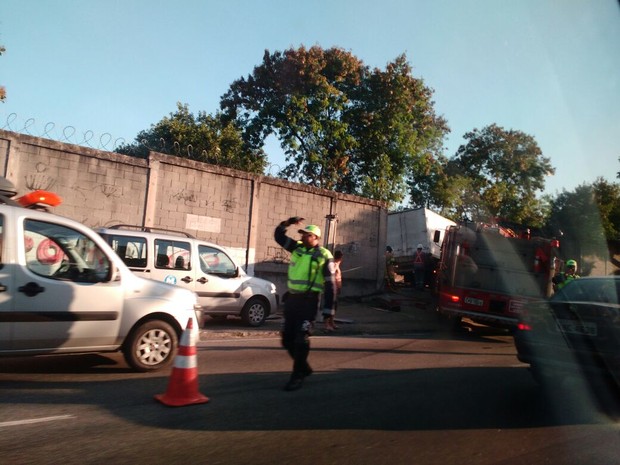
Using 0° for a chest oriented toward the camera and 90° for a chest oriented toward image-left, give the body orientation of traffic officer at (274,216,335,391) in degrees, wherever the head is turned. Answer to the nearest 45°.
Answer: approximately 45°

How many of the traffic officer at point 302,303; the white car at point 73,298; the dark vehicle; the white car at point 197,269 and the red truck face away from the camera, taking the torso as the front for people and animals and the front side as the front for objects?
2

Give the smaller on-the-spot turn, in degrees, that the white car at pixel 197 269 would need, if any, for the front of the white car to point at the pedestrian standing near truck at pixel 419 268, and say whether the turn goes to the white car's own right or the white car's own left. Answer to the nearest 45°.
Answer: approximately 45° to the white car's own left

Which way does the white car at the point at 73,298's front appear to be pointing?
to the viewer's right

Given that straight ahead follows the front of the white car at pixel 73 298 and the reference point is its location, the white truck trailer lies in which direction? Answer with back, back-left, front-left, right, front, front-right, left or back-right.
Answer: front-left

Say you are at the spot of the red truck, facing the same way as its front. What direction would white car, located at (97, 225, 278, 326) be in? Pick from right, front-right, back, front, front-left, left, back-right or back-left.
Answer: back-left

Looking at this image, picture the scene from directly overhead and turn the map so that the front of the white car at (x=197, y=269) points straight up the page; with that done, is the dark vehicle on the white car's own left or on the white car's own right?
on the white car's own right

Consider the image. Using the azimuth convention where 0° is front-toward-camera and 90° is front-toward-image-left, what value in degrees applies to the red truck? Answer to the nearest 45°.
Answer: approximately 180°

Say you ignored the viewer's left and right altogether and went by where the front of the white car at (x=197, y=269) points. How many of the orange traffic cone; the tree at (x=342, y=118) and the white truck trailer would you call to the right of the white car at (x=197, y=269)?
1

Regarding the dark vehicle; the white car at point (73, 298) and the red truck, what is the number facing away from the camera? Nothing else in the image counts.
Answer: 2

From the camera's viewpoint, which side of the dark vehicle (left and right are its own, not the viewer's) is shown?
back

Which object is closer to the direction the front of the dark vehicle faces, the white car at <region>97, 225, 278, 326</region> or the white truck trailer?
the white truck trailer
